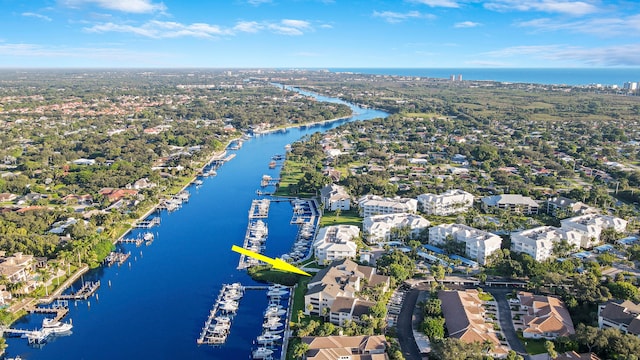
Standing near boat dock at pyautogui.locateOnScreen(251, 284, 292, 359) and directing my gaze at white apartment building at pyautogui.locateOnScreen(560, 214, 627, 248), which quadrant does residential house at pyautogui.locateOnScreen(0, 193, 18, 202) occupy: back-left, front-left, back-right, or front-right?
back-left

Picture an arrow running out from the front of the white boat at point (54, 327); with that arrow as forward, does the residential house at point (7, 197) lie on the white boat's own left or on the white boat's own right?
on the white boat's own left

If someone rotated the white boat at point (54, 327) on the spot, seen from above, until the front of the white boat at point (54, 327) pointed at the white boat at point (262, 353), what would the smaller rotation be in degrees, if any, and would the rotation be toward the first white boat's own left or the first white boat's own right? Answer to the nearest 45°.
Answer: approximately 45° to the first white boat's own right

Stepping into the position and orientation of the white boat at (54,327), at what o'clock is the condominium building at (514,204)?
The condominium building is roughly at 12 o'clock from the white boat.

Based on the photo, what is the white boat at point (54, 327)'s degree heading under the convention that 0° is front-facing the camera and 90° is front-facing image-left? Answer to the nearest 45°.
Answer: approximately 270°

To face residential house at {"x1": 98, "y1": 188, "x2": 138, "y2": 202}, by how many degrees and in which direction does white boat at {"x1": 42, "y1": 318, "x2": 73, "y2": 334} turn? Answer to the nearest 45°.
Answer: approximately 90° to its left

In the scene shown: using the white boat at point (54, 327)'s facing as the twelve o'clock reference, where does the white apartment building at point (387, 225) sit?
The white apartment building is roughly at 12 o'clock from the white boat.

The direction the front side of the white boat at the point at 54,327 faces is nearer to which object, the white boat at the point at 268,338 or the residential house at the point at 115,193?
the white boat

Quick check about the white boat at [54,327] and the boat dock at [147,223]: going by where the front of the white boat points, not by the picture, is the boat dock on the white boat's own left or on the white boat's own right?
on the white boat's own left

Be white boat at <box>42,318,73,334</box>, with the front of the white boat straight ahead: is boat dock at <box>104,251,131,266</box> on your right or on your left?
on your left
